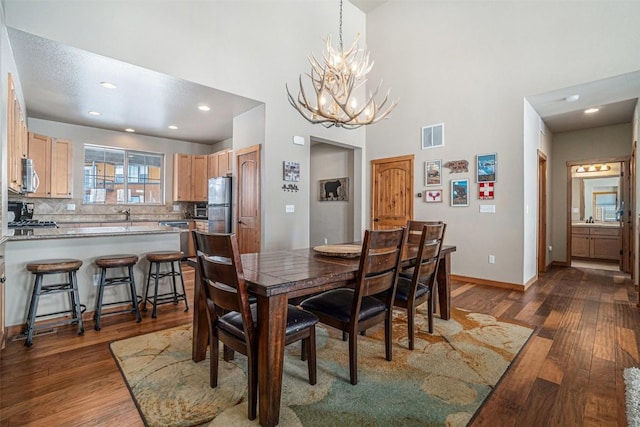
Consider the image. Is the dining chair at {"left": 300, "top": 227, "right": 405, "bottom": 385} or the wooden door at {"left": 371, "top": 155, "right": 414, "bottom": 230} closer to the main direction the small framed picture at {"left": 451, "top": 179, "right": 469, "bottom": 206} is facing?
the dining chair

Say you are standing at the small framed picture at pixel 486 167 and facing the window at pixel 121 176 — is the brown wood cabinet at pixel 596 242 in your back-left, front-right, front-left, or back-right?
back-right

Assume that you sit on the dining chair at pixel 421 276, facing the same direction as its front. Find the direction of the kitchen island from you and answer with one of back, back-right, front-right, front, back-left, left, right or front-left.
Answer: front-left

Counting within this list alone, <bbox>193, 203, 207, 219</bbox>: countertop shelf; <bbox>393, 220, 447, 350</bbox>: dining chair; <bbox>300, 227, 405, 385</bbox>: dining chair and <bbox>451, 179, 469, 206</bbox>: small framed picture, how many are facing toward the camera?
2

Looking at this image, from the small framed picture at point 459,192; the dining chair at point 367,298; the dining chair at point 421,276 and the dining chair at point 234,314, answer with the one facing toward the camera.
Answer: the small framed picture

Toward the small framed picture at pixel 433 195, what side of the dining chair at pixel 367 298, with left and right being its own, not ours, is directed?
right

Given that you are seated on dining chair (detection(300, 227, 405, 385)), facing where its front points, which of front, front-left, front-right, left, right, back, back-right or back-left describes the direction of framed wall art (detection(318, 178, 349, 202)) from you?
front-right

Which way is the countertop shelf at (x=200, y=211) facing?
toward the camera

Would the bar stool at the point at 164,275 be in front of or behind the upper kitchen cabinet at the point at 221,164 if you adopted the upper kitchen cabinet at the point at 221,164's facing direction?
in front

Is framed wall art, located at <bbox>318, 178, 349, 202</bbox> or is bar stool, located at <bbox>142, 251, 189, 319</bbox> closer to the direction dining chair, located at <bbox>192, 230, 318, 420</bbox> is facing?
the framed wall art

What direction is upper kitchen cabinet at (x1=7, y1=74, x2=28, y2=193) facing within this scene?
to the viewer's right

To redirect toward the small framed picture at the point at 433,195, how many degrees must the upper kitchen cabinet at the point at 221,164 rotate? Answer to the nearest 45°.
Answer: approximately 90° to its left

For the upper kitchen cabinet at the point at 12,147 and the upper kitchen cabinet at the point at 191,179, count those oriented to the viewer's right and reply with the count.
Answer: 1

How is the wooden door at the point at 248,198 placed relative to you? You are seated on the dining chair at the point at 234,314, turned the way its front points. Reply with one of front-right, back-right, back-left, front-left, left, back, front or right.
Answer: front-left

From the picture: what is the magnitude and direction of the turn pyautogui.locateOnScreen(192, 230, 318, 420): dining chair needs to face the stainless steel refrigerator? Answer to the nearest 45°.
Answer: approximately 45° to its left

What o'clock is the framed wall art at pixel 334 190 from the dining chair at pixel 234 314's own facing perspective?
The framed wall art is roughly at 11 o'clock from the dining chair.

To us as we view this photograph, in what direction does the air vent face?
facing the viewer and to the left of the viewer
